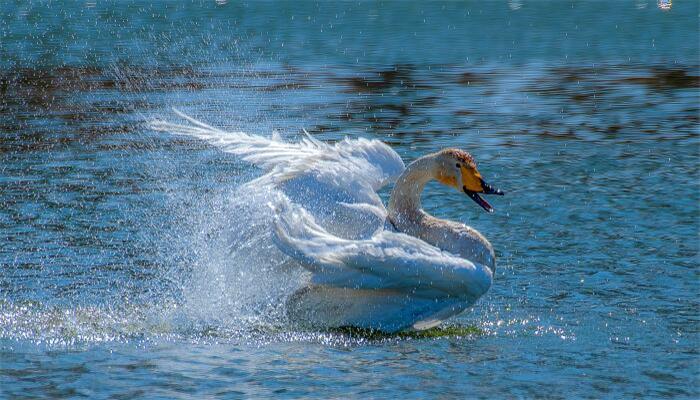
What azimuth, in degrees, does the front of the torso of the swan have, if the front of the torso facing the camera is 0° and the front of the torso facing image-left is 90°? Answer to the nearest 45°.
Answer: approximately 270°

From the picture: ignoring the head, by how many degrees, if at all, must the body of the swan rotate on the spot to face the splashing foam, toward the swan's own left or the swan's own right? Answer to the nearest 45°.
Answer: approximately 180°
